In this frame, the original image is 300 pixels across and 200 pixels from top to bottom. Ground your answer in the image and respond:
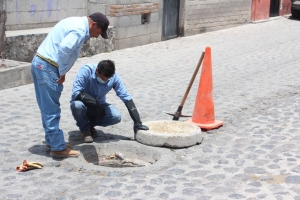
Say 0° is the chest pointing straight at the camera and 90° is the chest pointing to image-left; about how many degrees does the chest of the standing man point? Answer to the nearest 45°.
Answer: approximately 270°

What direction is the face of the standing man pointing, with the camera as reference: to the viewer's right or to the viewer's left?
to the viewer's right

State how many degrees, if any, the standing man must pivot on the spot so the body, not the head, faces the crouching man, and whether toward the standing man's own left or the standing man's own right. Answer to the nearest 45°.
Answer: approximately 45° to the standing man's own left

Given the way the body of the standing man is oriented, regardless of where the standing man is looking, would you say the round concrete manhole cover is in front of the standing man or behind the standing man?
in front

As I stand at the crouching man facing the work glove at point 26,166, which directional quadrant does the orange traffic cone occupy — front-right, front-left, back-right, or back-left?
back-left

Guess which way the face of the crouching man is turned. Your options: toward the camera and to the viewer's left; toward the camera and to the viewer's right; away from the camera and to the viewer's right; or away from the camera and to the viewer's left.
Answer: toward the camera and to the viewer's right

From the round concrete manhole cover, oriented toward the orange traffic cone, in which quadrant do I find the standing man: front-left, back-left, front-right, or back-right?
back-left
